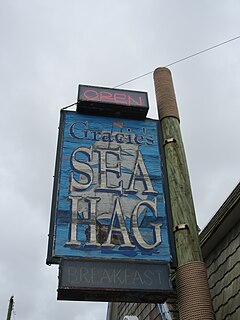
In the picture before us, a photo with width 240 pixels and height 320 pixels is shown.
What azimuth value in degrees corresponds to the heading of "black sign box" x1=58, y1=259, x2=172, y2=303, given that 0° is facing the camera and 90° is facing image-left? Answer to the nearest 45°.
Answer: approximately 0°

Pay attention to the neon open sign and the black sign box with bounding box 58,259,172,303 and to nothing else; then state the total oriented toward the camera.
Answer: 2

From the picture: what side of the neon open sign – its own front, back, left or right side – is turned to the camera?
front

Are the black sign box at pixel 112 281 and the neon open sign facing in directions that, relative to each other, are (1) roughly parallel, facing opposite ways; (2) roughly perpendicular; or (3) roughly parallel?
roughly parallel
